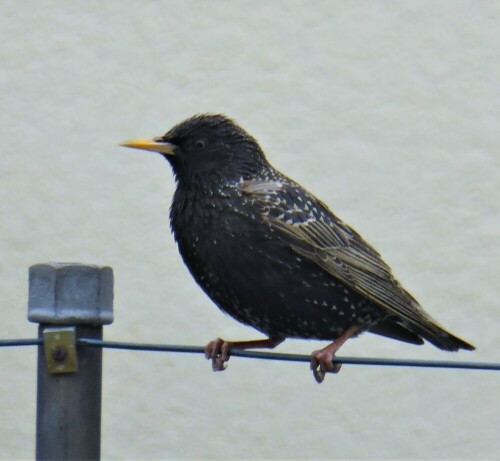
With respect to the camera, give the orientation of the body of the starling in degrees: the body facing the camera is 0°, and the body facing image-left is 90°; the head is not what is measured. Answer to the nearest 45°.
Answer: approximately 90°
